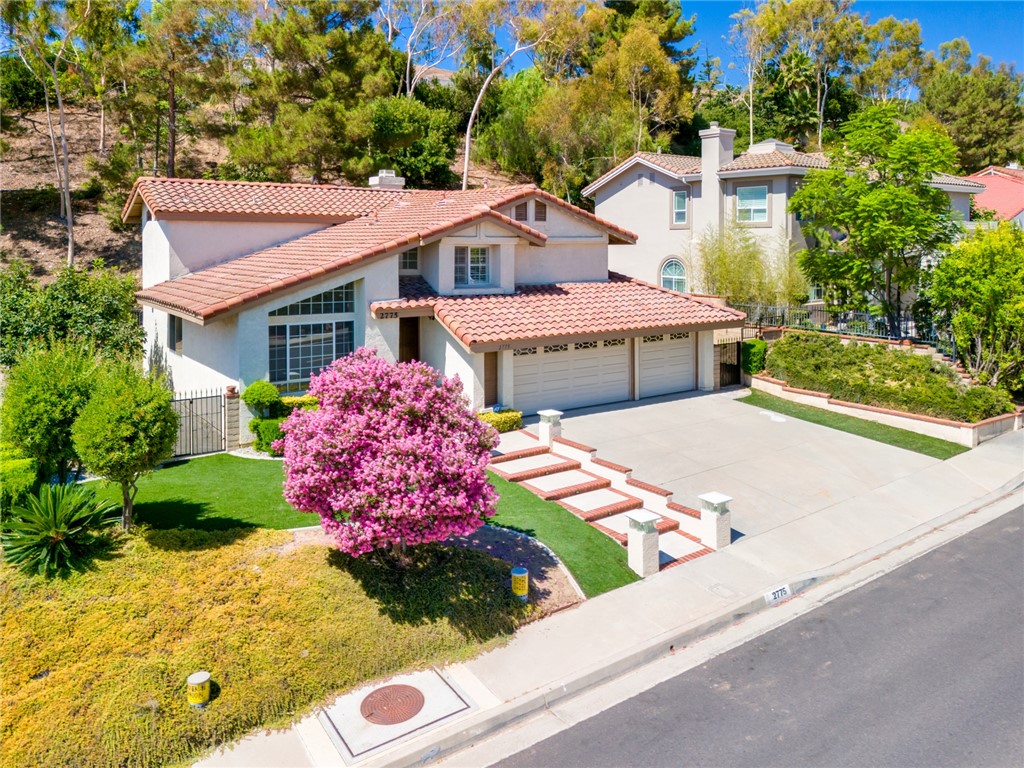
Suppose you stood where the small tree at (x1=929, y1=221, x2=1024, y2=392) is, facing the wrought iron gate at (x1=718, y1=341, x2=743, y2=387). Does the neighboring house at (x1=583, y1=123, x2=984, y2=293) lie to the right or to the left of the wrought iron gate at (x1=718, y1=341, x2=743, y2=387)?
right

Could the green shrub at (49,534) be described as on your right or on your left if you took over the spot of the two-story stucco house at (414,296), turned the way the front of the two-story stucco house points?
on your right

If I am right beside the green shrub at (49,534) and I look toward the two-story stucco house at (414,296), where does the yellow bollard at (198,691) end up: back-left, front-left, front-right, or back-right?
back-right

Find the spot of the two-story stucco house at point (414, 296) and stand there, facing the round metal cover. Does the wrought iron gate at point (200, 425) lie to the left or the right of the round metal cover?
right

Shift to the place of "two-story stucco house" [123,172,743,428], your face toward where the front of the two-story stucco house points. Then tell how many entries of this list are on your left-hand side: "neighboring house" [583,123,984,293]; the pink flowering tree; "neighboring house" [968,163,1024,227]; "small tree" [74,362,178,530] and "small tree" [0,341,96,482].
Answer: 2

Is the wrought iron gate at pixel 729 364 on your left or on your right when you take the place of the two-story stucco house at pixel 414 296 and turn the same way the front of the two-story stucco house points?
on your left

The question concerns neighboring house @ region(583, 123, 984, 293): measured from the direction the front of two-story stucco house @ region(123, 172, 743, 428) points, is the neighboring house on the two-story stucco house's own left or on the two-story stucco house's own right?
on the two-story stucco house's own left

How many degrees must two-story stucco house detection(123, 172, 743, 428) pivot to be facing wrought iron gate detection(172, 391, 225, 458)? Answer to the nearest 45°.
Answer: approximately 90° to its right

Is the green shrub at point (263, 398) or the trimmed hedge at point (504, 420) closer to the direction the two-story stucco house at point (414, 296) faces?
the trimmed hedge

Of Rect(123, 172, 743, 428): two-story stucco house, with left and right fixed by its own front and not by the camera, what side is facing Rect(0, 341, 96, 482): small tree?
right

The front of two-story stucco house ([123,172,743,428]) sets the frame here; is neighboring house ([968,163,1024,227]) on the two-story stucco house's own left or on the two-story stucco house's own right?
on the two-story stucco house's own left

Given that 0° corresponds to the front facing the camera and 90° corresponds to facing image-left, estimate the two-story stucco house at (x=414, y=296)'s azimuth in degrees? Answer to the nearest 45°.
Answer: approximately 315°

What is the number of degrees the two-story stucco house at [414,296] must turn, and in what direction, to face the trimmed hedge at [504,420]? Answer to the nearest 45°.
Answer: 0° — it already faces it

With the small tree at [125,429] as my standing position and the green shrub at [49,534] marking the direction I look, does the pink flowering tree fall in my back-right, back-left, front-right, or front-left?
back-left

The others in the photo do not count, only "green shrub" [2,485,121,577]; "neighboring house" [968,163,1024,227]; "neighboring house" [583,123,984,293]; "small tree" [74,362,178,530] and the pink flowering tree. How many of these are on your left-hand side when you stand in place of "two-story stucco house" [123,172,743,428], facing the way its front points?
2
